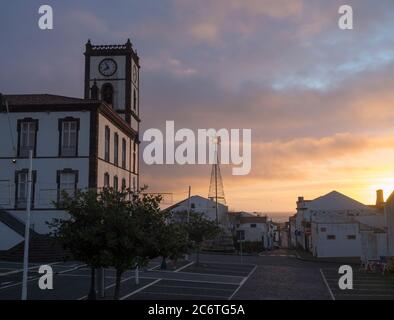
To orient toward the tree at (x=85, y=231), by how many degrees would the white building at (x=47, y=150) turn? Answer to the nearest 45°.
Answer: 0° — it already faces it

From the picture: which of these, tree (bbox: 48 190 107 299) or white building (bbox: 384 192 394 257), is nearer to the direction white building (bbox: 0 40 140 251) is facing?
the tree

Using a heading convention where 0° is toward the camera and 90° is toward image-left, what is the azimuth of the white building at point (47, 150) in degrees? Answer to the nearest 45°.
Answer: approximately 0°

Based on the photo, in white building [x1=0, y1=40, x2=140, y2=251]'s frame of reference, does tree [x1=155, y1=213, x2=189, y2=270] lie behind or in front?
in front

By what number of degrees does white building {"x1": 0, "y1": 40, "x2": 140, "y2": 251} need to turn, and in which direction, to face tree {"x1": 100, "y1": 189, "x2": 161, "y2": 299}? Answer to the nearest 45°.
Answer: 0° — it already faces it

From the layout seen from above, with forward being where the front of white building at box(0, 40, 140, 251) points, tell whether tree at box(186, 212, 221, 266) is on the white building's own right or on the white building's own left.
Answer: on the white building's own left

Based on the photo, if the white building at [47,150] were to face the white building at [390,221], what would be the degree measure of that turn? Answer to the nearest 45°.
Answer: approximately 90° to its left
